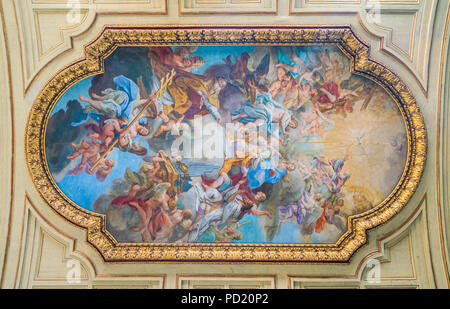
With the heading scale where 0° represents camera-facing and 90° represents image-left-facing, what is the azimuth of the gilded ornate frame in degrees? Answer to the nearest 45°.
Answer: approximately 0°
